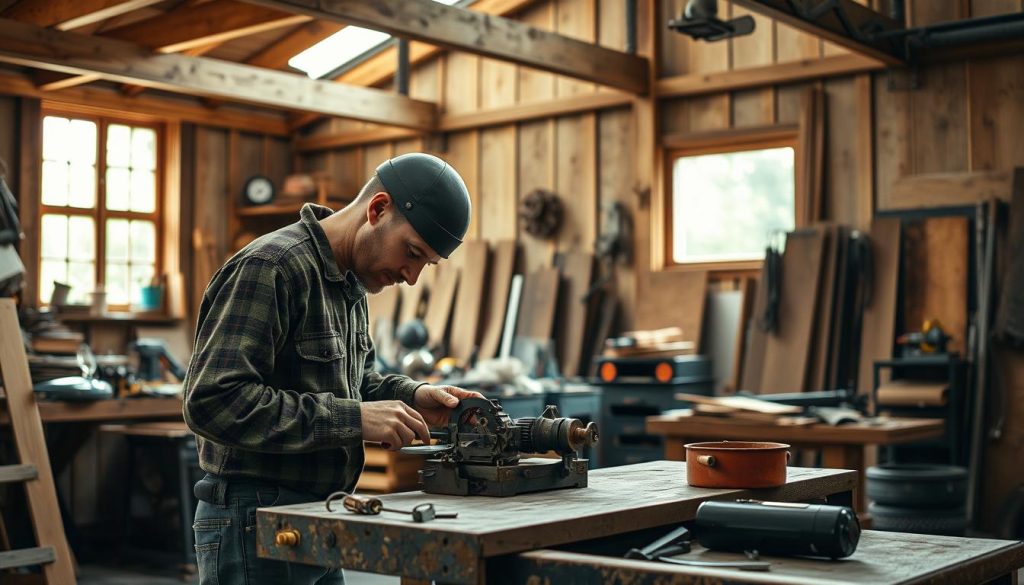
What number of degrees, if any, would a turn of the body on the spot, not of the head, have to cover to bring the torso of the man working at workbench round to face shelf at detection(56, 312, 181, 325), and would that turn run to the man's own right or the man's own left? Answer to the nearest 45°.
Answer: approximately 90° to the man's own left

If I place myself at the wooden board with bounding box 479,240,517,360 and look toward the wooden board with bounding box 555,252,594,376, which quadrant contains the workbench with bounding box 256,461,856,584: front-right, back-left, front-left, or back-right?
front-right

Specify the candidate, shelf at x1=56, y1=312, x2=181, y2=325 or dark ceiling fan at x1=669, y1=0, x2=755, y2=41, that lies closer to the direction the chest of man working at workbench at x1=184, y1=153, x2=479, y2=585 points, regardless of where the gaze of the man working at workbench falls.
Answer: the dark ceiling fan

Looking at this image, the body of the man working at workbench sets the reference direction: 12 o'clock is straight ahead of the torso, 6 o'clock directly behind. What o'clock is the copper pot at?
The copper pot is roughly at 12 o'clock from the man working at workbench.

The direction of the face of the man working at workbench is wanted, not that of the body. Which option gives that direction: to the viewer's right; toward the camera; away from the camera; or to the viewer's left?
to the viewer's right

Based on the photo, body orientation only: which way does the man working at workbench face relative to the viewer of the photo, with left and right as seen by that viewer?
facing to the right of the viewer

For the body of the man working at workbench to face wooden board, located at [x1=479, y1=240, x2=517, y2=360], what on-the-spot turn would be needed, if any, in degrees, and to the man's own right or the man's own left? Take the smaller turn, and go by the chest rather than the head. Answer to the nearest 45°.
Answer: approximately 90° to the man's own left

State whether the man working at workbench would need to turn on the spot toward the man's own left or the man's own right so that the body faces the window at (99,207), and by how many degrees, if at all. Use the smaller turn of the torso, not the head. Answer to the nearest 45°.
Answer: approximately 90° to the man's own left

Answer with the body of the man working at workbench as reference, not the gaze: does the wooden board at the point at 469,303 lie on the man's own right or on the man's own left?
on the man's own left

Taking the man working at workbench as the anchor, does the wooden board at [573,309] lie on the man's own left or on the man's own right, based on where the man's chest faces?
on the man's own left

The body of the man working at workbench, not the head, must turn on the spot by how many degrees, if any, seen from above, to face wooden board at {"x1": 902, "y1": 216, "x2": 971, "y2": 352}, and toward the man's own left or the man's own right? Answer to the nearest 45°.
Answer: approximately 45° to the man's own left

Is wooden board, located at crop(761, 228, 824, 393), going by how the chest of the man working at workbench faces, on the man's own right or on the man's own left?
on the man's own left
